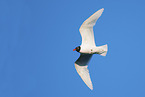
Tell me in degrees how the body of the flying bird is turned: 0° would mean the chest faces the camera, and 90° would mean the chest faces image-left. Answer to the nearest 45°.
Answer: approximately 90°
